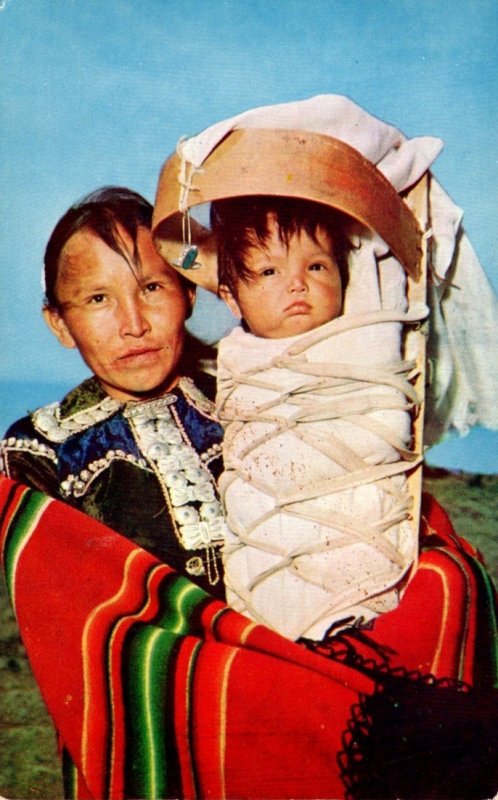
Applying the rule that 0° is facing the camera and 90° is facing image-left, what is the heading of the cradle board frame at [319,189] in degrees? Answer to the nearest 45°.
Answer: approximately 45°

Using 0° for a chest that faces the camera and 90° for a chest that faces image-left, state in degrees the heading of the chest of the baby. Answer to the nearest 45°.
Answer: approximately 0°
